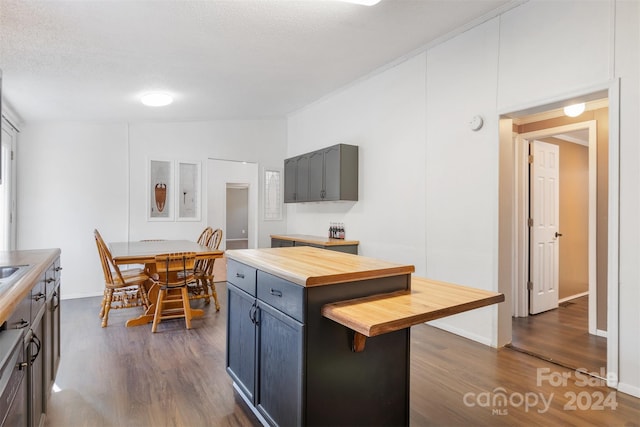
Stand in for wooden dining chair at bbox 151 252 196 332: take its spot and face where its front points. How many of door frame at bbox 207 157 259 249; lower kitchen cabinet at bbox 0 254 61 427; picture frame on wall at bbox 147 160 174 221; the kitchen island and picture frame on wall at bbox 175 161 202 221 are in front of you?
3

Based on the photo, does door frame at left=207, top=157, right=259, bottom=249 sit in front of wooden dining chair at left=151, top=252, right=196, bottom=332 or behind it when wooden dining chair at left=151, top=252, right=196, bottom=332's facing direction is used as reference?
in front

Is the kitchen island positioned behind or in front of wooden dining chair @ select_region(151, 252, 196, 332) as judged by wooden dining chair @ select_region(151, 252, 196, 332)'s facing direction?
behind

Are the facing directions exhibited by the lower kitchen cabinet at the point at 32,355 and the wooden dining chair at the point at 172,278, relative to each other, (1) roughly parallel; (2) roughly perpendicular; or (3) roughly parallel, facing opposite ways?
roughly perpendicular

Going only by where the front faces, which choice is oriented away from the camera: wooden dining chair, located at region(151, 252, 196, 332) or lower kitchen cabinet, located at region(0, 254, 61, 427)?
the wooden dining chair

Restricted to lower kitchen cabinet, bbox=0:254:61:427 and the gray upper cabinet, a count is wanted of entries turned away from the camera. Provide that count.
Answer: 0

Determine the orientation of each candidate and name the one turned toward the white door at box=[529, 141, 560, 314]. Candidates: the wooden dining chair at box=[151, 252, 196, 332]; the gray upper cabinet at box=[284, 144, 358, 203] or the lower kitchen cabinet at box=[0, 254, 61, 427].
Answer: the lower kitchen cabinet

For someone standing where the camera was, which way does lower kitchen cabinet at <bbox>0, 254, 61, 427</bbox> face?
facing to the right of the viewer

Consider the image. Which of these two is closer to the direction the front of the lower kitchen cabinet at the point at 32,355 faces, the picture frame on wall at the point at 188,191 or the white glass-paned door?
the picture frame on wall

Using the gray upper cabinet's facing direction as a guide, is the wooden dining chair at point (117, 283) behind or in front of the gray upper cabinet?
in front

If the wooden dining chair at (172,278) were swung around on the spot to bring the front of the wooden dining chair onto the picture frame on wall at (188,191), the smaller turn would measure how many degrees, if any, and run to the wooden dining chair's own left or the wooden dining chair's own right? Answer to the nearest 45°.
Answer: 0° — it already faces it

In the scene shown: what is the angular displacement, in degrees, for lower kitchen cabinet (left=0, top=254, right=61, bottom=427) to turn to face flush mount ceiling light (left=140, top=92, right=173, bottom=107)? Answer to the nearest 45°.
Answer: approximately 45° to its left

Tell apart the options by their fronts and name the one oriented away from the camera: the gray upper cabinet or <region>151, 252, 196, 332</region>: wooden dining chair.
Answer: the wooden dining chair

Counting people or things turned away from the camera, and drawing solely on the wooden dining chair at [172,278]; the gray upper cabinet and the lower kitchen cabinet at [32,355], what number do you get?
1

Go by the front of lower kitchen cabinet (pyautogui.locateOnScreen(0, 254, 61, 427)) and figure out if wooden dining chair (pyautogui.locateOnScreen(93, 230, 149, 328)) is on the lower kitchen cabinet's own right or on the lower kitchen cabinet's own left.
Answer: on the lower kitchen cabinet's own left

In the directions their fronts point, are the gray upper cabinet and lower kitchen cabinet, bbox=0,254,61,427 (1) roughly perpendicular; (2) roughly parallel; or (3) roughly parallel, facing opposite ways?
roughly parallel, facing opposite ways

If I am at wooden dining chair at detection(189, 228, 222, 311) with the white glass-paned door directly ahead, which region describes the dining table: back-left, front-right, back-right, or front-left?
front-left

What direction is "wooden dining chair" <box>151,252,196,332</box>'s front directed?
away from the camera

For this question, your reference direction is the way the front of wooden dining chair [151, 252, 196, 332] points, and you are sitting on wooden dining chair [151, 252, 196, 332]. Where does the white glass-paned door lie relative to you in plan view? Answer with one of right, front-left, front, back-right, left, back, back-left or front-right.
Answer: front-left
